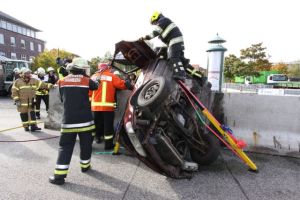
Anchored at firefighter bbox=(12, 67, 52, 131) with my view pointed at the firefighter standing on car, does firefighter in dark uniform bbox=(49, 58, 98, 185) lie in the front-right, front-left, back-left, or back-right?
front-right

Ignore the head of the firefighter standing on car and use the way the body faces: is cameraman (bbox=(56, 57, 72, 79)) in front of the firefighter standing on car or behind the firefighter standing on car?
in front

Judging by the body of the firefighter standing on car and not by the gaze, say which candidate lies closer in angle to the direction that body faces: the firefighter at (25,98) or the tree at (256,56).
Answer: the firefighter

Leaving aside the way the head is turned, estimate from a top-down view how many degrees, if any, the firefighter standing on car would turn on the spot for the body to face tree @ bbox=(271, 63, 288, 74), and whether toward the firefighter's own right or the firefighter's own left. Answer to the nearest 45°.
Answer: approximately 135° to the firefighter's own right

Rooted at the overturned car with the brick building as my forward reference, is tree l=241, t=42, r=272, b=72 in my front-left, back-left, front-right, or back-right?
front-right

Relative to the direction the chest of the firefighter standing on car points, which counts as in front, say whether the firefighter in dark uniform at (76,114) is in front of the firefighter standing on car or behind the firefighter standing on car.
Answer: in front

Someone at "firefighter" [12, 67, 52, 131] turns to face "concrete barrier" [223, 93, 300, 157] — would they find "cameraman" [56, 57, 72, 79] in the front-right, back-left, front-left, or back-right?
front-left

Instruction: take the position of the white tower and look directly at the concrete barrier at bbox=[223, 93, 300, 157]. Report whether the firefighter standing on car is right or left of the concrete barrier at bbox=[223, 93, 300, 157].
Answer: right

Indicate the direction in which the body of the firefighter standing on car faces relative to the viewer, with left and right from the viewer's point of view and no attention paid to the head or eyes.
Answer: facing to the left of the viewer

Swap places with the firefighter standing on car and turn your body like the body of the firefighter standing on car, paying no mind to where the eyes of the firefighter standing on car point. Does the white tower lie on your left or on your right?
on your right

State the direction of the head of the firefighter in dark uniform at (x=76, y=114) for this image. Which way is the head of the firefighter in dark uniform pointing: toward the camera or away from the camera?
away from the camera

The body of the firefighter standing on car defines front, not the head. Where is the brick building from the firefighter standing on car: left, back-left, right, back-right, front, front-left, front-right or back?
front-right

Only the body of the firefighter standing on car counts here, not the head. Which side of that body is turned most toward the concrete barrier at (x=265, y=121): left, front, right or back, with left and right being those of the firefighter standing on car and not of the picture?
back
